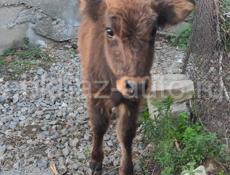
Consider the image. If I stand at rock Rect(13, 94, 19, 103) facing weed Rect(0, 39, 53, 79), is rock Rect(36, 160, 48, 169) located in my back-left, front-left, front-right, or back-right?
back-right

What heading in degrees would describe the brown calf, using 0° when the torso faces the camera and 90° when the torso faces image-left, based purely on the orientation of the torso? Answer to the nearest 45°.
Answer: approximately 0°

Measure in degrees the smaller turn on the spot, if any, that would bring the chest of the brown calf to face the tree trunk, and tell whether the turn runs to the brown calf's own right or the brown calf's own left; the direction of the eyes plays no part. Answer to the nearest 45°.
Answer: approximately 135° to the brown calf's own left

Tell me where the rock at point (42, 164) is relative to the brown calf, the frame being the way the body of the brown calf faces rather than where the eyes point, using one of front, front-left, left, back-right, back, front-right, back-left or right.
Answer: front-right

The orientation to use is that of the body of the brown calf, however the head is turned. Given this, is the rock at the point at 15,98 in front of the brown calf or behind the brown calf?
behind

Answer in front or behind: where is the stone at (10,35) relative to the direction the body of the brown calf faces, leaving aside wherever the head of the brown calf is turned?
behind

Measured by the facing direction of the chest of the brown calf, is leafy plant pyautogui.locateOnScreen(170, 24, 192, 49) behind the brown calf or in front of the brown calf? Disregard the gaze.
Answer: behind
